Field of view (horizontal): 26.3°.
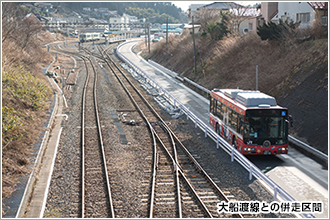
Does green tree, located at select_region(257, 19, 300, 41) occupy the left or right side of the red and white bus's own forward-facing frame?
on its left

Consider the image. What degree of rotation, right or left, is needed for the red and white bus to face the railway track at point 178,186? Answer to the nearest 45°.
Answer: approximately 90° to its right

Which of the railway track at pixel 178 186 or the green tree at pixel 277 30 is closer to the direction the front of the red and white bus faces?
the railway track

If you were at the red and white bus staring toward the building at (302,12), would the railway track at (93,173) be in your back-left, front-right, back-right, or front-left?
back-left

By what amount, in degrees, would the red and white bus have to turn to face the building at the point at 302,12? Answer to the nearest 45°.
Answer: approximately 135° to its left

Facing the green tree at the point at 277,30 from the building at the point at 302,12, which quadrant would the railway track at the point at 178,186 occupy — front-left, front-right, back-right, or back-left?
front-left

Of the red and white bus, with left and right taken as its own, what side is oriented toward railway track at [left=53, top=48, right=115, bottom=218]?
right
